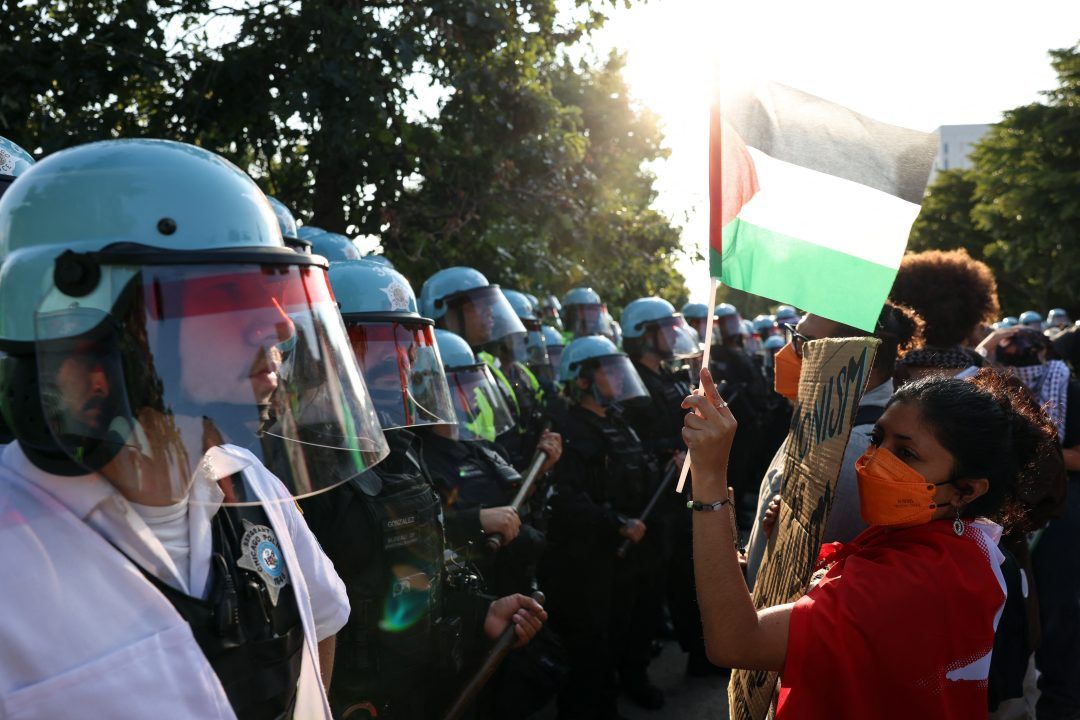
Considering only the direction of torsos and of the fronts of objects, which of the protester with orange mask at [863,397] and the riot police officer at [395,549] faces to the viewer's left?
the protester with orange mask

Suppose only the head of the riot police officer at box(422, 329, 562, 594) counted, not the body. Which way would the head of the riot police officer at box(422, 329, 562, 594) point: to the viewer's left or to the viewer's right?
to the viewer's right

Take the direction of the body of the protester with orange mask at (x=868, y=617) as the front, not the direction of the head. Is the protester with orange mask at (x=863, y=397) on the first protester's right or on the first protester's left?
on the first protester's right

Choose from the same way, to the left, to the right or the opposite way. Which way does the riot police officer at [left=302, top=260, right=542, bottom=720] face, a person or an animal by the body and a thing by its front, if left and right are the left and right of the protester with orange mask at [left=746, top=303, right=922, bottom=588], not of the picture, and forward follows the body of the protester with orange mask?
the opposite way

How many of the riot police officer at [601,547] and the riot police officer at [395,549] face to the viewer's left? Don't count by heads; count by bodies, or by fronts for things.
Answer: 0

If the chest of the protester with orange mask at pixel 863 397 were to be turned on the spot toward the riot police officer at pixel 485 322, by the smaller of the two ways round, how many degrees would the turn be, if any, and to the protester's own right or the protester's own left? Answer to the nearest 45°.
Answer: approximately 45° to the protester's own right

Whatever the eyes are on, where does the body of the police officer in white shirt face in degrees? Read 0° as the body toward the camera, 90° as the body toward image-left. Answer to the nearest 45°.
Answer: approximately 315°

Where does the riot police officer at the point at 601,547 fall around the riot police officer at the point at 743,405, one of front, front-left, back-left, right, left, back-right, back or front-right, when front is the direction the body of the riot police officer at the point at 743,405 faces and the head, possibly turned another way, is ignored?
front-right

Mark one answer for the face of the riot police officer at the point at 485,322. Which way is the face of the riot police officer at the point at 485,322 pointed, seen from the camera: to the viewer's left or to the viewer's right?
to the viewer's right

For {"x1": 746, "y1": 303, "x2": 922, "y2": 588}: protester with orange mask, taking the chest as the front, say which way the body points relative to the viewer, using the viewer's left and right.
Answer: facing to the left of the viewer

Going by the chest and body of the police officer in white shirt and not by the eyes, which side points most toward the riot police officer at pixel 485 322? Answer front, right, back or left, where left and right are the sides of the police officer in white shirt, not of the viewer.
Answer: left

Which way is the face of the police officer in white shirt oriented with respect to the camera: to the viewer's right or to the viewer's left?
to the viewer's right

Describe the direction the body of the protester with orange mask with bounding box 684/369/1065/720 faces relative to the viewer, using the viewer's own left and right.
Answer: facing to the left of the viewer
